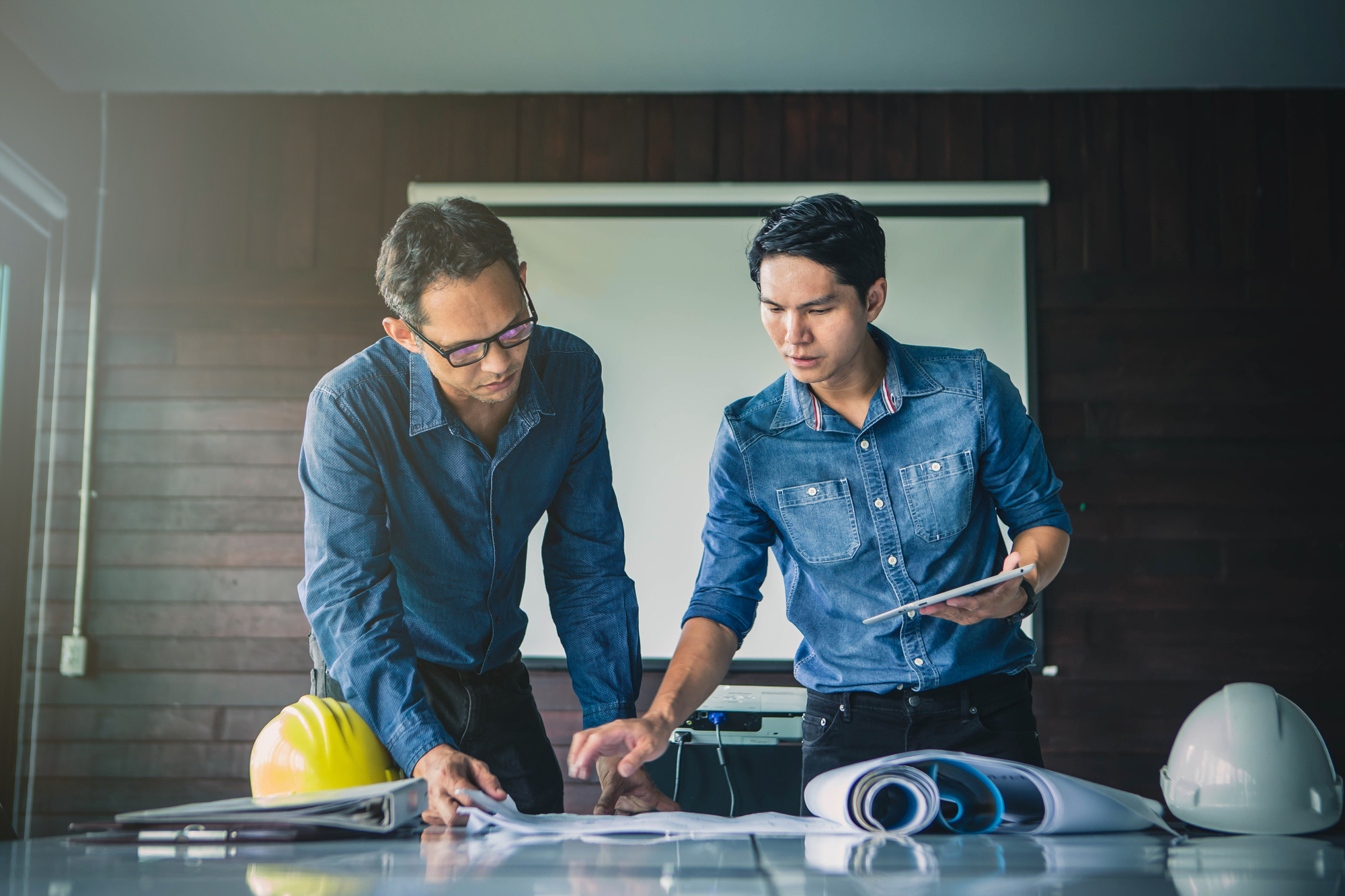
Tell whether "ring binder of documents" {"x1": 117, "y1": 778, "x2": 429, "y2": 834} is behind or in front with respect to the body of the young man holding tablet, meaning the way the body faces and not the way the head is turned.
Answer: in front

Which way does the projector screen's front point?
toward the camera

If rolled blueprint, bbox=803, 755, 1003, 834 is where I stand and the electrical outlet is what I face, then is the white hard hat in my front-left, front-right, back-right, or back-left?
back-right

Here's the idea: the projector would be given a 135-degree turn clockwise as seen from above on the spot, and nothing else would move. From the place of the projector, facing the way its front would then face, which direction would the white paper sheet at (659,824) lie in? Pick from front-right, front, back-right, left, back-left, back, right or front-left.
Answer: front-right

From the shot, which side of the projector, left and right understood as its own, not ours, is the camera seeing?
back

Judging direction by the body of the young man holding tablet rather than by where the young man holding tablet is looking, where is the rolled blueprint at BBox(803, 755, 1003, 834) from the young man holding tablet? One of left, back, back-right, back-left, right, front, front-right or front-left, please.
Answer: front

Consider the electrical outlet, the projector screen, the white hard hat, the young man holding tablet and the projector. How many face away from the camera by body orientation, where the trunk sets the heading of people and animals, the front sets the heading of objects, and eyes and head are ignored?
1

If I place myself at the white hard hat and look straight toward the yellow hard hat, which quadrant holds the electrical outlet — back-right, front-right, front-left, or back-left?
front-right

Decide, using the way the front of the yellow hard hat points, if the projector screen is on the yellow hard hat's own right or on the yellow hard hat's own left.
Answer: on the yellow hard hat's own left

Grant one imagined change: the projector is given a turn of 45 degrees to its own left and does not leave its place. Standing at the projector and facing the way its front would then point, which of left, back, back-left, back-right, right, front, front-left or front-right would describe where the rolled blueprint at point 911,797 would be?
back-left

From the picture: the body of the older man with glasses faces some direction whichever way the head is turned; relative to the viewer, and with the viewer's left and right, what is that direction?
facing the viewer and to the right of the viewer

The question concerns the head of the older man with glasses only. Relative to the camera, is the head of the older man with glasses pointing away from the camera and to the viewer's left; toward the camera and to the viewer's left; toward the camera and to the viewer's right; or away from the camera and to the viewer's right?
toward the camera and to the viewer's right

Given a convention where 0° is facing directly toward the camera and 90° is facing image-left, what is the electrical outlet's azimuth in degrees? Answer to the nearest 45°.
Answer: approximately 0°
